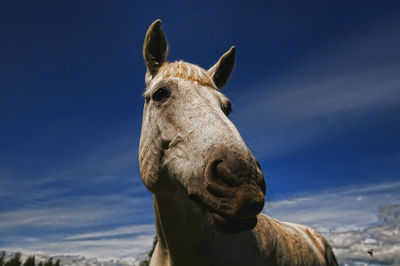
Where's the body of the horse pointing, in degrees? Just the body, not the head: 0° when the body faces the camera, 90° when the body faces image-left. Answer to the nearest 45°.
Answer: approximately 45°
